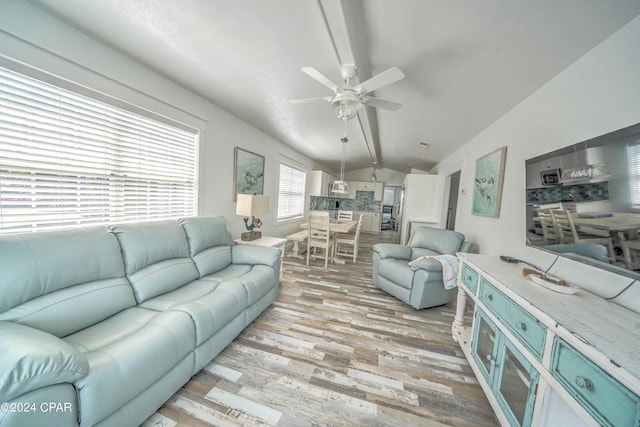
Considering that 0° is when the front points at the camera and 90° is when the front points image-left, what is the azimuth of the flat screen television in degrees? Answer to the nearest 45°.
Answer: approximately 45°

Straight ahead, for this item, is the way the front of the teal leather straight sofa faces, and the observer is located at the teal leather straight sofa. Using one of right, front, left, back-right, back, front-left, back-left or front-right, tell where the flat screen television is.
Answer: front

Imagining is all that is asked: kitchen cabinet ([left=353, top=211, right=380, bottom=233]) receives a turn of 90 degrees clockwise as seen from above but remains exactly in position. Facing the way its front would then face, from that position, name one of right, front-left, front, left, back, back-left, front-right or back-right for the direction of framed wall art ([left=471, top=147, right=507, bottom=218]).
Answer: left

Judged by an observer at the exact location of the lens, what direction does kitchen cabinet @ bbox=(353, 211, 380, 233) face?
facing the viewer

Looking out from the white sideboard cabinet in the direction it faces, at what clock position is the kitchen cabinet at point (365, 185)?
The kitchen cabinet is roughly at 3 o'clock from the white sideboard cabinet.

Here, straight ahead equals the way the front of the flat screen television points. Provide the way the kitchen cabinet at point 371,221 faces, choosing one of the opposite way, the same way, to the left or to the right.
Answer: to the left

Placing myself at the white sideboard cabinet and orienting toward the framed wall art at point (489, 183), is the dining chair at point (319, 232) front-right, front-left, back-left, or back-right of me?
front-left

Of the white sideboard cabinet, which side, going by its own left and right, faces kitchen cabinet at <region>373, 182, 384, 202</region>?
right

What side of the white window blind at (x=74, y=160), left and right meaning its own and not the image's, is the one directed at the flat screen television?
front

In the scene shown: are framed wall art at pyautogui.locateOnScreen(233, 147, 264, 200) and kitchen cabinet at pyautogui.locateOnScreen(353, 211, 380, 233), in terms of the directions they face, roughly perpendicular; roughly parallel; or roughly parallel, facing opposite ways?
roughly perpendicular

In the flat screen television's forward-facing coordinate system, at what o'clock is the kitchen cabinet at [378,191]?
The kitchen cabinet is roughly at 3 o'clock from the flat screen television.

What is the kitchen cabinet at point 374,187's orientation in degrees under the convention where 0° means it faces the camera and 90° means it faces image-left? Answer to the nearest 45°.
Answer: approximately 0°

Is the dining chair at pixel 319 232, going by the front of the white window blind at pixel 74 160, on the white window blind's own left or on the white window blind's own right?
on the white window blind's own left

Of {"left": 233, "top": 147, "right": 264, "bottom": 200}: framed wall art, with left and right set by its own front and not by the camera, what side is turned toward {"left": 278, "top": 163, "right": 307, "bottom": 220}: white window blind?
left

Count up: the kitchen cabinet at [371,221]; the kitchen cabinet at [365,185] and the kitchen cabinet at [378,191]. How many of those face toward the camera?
3

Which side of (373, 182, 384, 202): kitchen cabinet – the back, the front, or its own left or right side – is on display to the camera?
front

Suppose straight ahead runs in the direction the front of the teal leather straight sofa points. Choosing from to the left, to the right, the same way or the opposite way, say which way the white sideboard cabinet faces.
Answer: the opposite way

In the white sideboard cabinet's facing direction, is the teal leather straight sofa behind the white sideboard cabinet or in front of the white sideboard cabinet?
in front

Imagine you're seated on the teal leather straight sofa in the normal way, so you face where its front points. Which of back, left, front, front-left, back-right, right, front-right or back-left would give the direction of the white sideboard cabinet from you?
front

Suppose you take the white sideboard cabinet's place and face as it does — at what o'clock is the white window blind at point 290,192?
The white window blind is roughly at 2 o'clock from the white sideboard cabinet.
